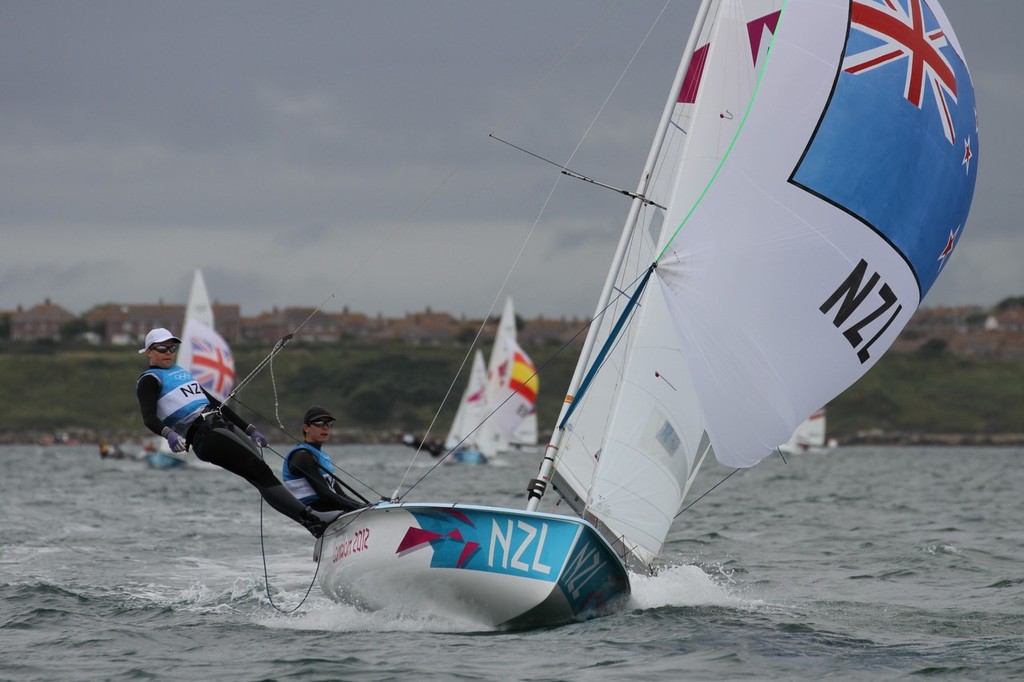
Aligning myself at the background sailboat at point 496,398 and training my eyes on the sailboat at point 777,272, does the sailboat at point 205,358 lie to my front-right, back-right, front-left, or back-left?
front-right

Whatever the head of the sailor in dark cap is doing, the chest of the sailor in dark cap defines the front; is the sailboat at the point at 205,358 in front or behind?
behind

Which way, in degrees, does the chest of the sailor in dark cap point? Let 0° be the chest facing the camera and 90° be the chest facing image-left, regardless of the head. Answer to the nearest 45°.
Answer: approximately 315°
